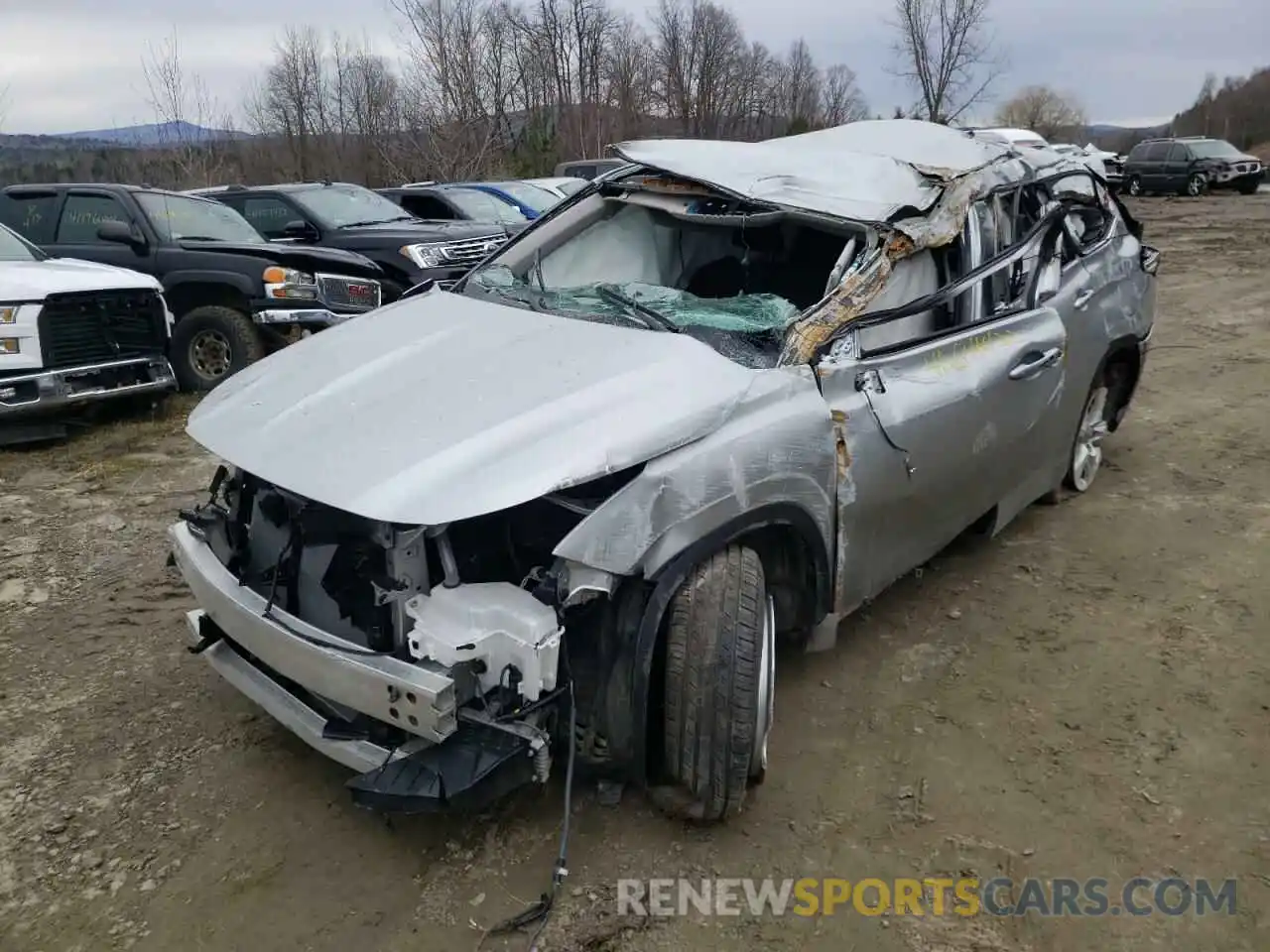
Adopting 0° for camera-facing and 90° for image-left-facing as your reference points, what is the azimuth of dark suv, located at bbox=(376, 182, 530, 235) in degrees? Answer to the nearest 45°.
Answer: approximately 315°

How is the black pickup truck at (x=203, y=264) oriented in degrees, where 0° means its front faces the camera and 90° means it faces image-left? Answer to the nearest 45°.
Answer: approximately 315°

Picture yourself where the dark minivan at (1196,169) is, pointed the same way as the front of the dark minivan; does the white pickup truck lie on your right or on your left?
on your right

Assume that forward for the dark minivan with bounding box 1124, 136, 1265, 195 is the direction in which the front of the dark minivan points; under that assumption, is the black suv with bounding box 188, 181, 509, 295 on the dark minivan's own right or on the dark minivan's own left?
on the dark minivan's own right

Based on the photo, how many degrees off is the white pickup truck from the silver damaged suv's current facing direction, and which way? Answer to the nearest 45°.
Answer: approximately 90° to its right

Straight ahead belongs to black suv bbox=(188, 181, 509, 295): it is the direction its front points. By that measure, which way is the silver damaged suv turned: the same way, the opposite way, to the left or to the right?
to the right
